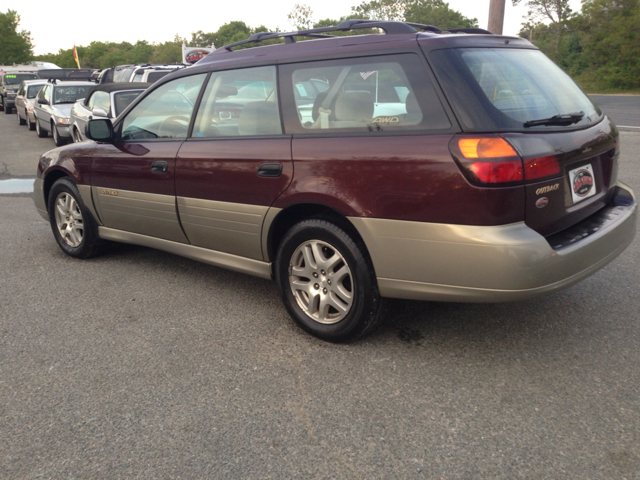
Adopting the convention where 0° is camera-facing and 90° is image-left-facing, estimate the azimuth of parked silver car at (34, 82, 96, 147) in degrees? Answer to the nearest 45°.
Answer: approximately 315°

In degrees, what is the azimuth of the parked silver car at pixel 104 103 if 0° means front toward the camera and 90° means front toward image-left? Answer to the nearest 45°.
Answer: approximately 315°

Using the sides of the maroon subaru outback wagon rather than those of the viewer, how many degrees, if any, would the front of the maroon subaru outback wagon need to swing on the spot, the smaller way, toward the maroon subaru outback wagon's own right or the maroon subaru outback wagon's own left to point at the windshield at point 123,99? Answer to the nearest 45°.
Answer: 0° — it already faces it

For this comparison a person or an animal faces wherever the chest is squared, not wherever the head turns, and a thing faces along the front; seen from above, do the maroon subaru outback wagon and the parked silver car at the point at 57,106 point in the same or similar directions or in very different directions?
very different directions

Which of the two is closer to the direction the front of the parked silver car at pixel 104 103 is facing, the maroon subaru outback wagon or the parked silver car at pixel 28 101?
the maroon subaru outback wagon

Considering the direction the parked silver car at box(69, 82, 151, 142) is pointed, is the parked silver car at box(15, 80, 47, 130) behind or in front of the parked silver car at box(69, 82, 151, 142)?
behind

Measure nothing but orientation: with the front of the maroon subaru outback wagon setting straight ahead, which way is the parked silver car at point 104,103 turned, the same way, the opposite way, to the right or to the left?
the opposite way
